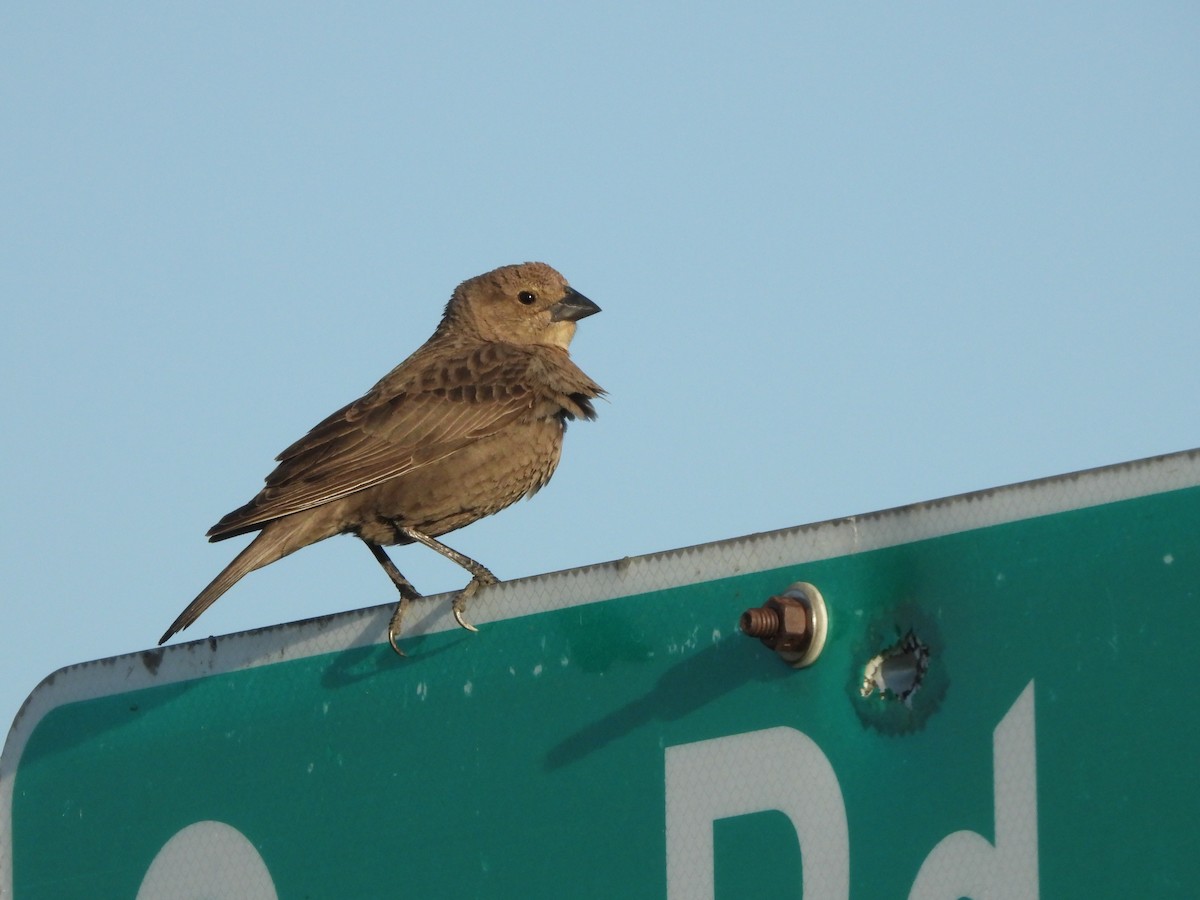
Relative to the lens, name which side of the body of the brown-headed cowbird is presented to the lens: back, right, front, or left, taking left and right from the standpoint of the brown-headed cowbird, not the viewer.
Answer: right

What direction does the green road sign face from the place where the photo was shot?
facing the viewer and to the left of the viewer

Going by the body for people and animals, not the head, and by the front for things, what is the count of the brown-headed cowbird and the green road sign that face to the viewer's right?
1
